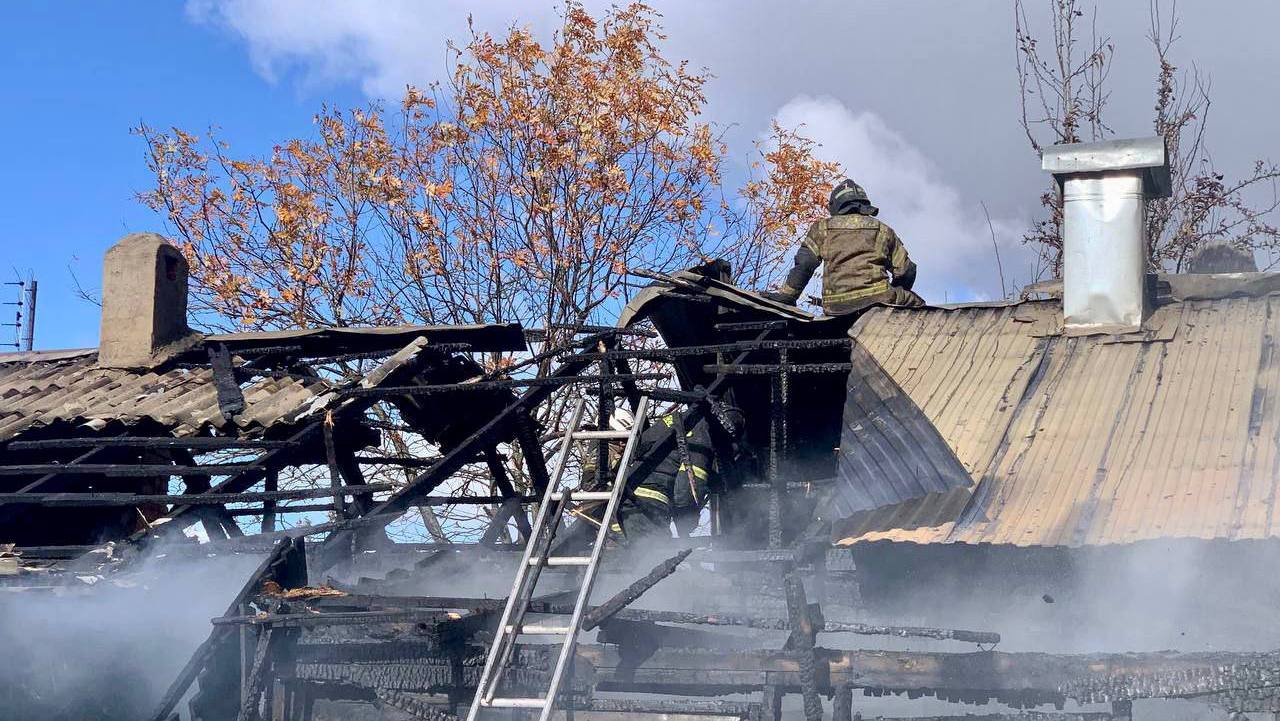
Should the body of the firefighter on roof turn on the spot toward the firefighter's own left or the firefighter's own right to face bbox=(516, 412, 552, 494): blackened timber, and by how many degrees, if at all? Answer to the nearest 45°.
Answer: approximately 135° to the firefighter's own left

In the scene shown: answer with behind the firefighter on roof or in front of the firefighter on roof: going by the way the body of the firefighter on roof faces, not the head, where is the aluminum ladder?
behind

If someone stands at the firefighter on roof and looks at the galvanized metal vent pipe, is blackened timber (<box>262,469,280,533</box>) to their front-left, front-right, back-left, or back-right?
back-right

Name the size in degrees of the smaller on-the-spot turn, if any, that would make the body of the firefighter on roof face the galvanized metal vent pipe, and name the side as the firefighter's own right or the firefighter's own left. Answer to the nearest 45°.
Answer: approximately 90° to the firefighter's own right

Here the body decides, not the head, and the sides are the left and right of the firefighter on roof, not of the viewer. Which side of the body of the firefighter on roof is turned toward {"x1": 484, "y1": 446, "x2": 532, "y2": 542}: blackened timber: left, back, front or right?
left

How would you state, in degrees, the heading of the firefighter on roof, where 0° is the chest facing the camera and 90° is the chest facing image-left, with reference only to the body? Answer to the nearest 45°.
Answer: approximately 180°

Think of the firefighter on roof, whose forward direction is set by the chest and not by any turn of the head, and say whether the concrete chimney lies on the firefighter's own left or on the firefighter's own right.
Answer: on the firefighter's own left
